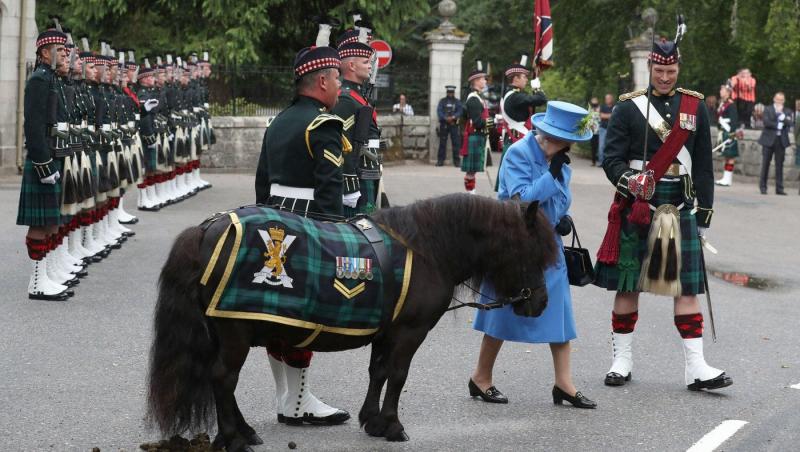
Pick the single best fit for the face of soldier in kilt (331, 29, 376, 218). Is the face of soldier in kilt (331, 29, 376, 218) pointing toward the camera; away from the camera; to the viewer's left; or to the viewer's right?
to the viewer's right

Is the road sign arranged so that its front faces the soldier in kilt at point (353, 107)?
yes

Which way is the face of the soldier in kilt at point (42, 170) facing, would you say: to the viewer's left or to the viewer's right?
to the viewer's right

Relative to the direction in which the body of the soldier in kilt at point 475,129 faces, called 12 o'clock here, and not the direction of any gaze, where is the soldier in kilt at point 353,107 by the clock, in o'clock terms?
the soldier in kilt at point 353,107 is roughly at 3 o'clock from the soldier in kilt at point 475,129.

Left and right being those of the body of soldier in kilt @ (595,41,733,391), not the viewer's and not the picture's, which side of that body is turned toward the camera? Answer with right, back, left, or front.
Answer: front

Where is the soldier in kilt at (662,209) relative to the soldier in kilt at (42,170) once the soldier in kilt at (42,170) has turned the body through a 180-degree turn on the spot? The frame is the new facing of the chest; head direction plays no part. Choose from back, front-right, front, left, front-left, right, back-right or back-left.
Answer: back-left
